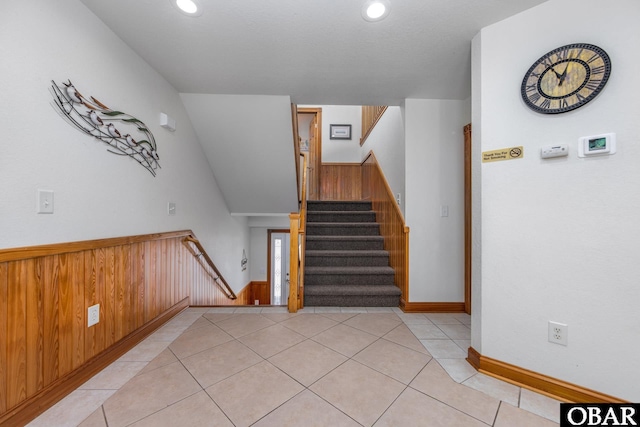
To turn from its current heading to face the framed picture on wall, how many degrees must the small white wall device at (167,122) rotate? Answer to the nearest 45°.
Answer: approximately 90° to its left

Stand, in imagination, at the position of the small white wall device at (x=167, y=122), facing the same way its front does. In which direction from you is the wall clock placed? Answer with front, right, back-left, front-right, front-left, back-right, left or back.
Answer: front

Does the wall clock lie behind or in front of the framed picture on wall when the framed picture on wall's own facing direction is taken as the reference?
in front

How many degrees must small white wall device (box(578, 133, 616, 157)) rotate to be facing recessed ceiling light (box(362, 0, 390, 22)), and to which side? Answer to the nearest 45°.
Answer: approximately 45° to its right

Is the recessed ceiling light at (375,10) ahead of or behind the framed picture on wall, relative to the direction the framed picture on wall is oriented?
ahead

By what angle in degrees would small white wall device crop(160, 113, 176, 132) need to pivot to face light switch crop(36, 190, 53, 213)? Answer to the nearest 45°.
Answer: approximately 90° to its right

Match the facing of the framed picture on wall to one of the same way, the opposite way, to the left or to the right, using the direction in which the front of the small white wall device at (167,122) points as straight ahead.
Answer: to the right

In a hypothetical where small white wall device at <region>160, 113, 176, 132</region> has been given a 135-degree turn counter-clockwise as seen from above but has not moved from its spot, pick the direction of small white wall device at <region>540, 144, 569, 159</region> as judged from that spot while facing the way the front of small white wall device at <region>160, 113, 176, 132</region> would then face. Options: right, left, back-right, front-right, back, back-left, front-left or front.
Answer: back-right

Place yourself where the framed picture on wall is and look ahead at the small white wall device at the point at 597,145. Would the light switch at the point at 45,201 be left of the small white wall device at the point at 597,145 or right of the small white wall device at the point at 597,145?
right

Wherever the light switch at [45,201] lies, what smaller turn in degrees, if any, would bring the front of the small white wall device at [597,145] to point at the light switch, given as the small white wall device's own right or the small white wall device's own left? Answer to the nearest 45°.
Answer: approximately 45° to the small white wall device's own right
